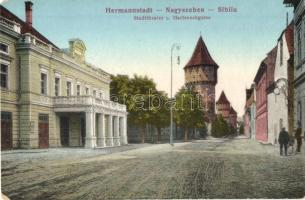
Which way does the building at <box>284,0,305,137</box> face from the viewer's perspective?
to the viewer's left
